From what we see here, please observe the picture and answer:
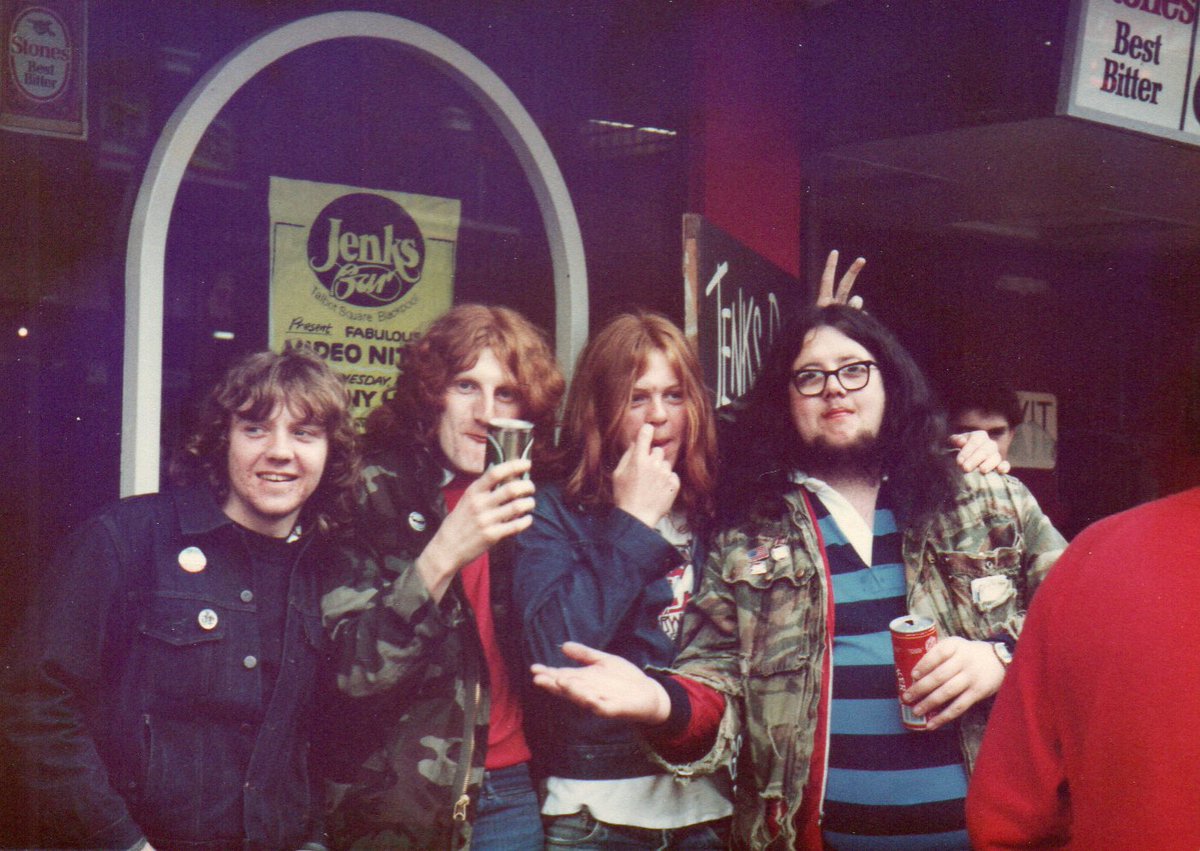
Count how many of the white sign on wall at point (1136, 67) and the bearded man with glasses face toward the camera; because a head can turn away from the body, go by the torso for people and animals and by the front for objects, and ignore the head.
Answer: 2

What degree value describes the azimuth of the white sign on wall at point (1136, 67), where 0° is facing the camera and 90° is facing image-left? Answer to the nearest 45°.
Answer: approximately 0°

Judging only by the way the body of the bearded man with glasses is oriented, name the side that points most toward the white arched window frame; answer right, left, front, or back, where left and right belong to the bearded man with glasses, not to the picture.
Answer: right

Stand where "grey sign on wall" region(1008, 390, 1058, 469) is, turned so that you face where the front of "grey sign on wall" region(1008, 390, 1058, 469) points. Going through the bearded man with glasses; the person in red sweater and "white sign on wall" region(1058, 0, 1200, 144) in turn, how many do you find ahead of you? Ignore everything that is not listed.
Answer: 3

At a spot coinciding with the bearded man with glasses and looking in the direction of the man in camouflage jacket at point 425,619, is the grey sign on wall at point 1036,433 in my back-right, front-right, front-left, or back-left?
back-right

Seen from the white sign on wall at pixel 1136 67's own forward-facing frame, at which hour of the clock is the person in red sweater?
The person in red sweater is roughly at 12 o'clock from the white sign on wall.

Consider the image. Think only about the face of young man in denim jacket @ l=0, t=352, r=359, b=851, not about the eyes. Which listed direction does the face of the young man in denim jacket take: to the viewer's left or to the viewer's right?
to the viewer's right

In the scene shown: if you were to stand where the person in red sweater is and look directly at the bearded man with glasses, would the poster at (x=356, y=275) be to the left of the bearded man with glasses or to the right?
left

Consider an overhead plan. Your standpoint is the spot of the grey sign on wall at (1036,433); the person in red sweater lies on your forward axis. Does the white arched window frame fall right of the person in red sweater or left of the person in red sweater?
right

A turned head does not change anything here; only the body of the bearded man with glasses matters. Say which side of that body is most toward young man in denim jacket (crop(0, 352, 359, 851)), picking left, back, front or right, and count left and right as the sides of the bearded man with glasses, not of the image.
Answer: right

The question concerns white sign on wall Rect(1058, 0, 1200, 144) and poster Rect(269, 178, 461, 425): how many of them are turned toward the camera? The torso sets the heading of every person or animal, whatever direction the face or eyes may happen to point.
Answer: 2
